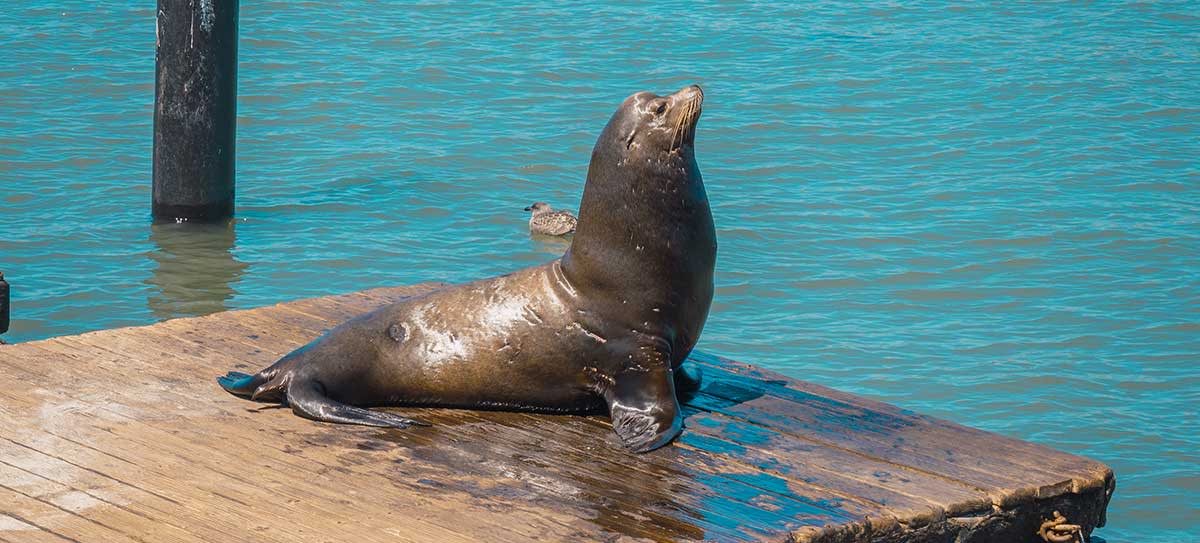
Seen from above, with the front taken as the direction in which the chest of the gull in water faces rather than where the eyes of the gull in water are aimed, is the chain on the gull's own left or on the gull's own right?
on the gull's own left

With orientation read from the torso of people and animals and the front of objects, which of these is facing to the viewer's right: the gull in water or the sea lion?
the sea lion

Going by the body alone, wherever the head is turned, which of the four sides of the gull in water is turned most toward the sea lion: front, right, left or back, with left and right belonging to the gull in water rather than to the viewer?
left

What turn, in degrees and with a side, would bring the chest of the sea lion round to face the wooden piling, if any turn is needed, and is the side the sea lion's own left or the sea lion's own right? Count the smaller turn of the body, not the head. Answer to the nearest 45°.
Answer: approximately 135° to the sea lion's own left

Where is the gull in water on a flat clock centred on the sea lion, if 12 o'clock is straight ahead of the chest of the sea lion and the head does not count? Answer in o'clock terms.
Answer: The gull in water is roughly at 9 o'clock from the sea lion.

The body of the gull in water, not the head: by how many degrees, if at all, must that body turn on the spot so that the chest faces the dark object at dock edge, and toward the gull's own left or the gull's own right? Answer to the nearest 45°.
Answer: approximately 45° to the gull's own left

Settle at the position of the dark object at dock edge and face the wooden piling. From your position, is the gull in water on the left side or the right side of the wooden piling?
right

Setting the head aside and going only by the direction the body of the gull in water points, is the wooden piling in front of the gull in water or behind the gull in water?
in front

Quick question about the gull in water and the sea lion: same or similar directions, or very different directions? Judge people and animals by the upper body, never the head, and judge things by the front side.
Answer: very different directions

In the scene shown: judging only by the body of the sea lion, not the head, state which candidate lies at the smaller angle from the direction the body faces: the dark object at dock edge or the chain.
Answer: the chain

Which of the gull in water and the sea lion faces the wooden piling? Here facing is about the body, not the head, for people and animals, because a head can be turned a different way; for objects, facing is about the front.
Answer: the gull in water

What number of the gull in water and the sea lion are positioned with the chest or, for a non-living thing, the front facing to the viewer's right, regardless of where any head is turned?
1

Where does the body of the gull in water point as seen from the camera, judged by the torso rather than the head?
to the viewer's left

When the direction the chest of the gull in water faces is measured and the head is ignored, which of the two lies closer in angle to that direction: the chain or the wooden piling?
the wooden piling

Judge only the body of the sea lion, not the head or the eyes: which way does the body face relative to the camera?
to the viewer's right
